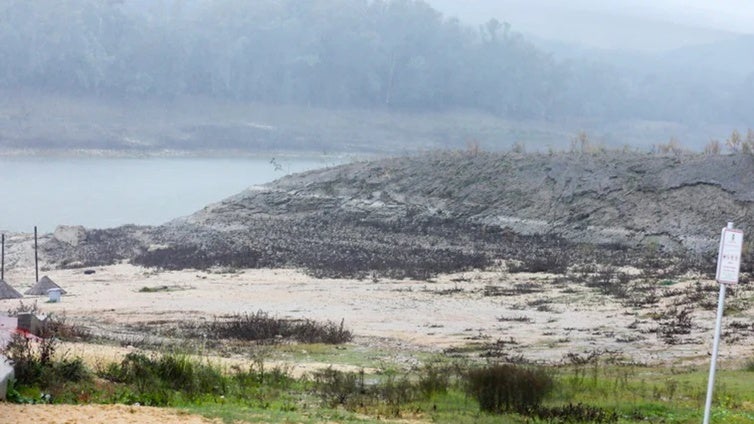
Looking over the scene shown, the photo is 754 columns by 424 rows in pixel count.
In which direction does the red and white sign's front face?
toward the camera

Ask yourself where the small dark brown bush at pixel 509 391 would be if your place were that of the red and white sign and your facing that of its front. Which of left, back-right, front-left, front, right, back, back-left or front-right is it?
back-right
